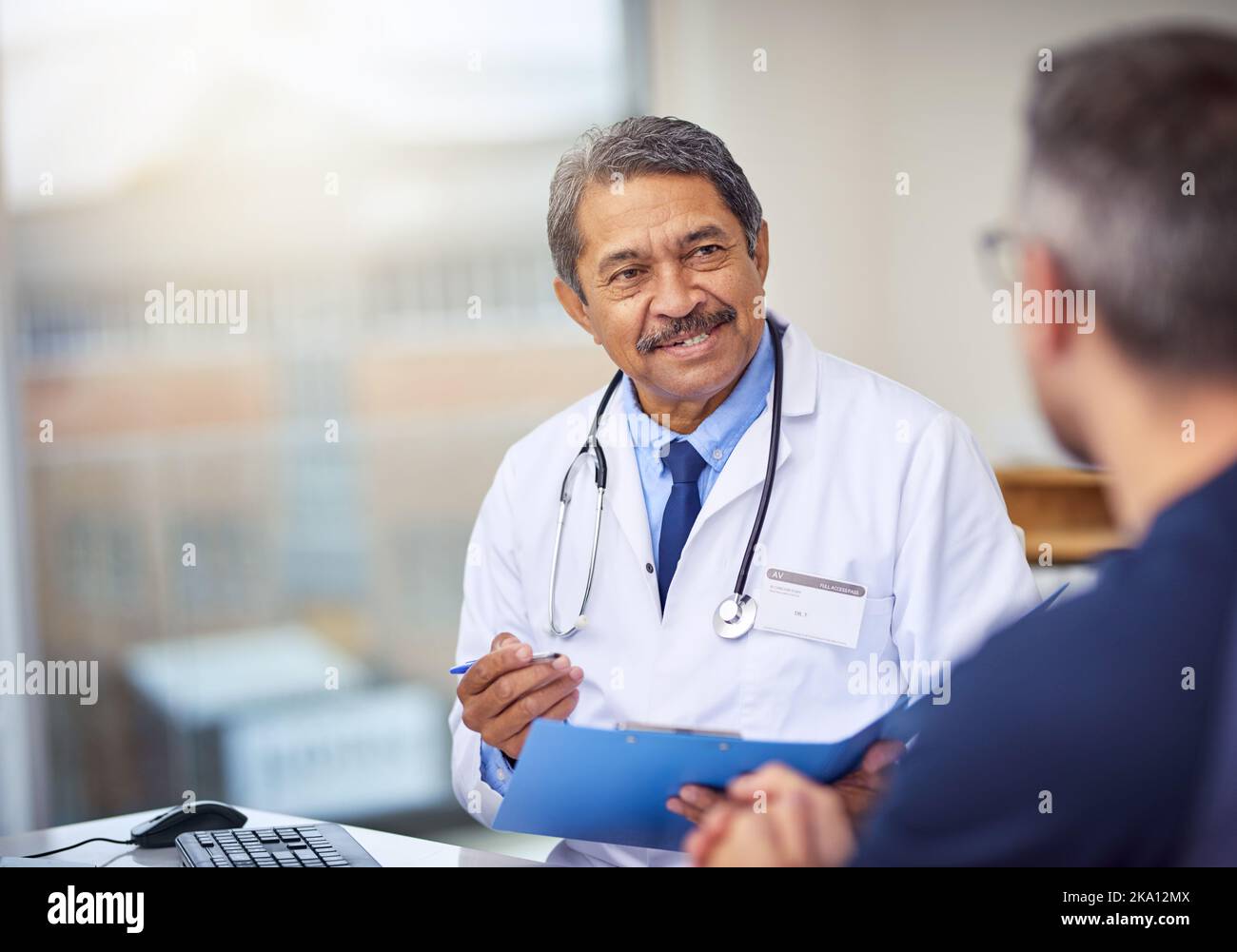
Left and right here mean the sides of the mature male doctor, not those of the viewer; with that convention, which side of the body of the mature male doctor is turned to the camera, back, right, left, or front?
front

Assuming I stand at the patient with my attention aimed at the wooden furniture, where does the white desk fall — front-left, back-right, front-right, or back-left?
front-left

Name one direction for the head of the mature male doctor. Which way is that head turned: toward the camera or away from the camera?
toward the camera

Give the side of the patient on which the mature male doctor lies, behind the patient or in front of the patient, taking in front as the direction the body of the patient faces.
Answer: in front

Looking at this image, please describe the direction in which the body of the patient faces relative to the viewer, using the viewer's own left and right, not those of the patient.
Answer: facing away from the viewer and to the left of the viewer

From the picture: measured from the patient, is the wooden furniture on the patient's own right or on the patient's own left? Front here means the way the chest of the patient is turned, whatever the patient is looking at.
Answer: on the patient's own right

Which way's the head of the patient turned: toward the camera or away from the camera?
away from the camera
